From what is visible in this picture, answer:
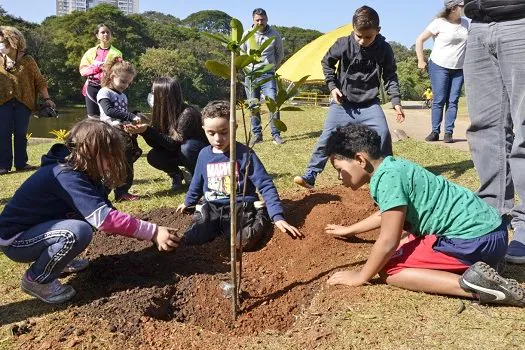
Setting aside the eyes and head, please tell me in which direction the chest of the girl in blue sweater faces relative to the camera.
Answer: to the viewer's right

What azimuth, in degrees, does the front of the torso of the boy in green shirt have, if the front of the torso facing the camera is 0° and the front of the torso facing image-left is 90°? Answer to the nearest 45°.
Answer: approximately 90°

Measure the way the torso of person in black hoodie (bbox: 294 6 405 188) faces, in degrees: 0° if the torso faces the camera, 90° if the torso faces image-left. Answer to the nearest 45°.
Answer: approximately 0°

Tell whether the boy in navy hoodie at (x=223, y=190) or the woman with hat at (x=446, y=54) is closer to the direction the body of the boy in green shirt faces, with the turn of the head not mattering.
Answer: the boy in navy hoodie

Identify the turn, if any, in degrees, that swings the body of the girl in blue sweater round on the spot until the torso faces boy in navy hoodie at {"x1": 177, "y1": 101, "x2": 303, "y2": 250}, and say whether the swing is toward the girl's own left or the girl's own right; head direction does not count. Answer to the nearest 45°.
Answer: approximately 45° to the girl's own left

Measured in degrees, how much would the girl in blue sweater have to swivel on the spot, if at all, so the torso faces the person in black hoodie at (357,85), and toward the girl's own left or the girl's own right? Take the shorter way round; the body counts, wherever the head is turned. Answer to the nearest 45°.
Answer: approximately 45° to the girl's own left

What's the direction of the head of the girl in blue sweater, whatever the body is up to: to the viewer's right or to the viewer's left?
to the viewer's right
